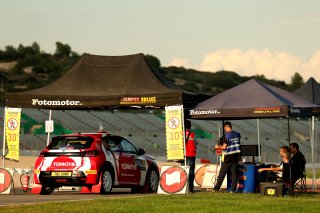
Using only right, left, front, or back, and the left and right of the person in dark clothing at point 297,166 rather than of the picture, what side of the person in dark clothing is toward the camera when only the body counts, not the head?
left

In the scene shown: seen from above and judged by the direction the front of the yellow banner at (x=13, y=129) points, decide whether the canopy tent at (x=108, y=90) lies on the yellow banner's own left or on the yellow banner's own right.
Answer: on the yellow banner's own left

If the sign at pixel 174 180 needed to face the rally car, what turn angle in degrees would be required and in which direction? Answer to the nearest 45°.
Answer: approximately 90° to its right

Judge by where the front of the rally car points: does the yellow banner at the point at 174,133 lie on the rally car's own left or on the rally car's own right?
on the rally car's own right

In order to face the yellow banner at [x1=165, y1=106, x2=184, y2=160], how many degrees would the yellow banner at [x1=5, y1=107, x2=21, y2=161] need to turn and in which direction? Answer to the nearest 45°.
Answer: approximately 45° to its left

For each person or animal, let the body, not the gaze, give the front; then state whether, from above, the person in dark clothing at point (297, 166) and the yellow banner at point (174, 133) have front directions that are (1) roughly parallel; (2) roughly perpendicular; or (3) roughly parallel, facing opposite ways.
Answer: roughly perpendicular

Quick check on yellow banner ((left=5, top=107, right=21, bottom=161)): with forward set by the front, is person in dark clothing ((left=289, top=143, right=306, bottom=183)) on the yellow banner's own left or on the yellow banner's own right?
on the yellow banner's own left
